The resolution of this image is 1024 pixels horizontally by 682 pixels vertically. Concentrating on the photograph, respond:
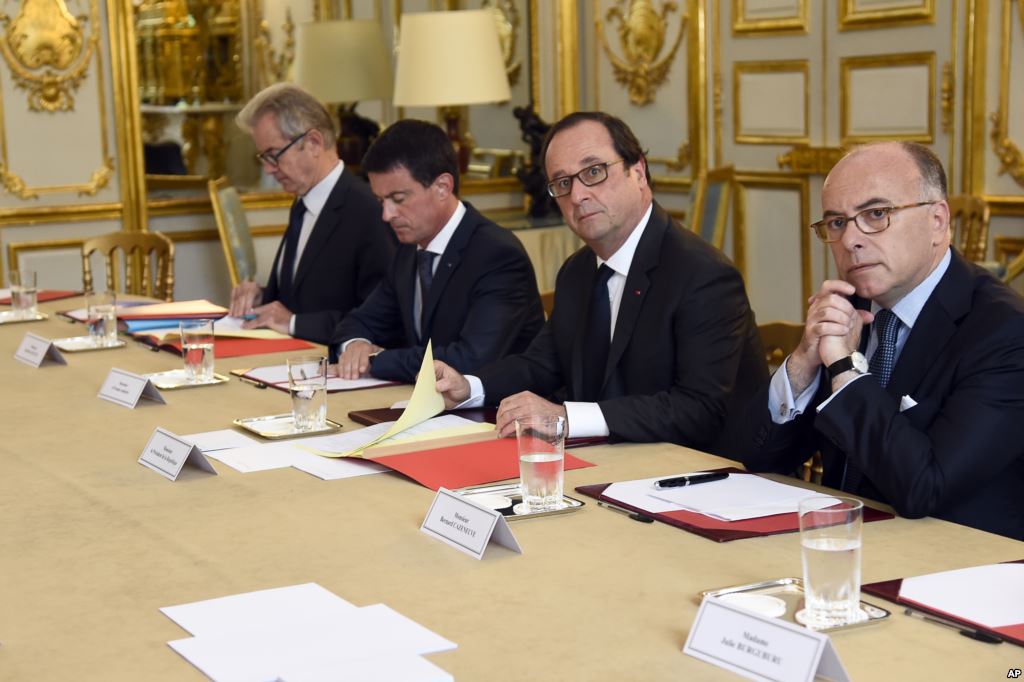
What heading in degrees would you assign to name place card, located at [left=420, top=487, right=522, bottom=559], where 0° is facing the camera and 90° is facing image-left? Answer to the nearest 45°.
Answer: approximately 45°

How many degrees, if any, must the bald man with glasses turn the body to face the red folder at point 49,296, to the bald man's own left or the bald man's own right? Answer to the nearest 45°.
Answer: approximately 90° to the bald man's own right

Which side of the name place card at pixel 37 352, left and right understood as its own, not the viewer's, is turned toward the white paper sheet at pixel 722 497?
left

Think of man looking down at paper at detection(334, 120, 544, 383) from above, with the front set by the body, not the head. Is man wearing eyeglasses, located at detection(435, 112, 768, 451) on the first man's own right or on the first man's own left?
on the first man's own left

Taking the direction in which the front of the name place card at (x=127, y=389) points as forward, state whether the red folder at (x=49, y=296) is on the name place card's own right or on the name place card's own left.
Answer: on the name place card's own right

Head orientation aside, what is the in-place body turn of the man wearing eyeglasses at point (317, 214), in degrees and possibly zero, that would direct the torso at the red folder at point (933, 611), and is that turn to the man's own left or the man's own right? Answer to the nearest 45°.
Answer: approximately 45° to the man's own left

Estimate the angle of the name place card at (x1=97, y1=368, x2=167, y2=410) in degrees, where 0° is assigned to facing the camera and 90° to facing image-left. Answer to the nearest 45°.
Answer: approximately 45°

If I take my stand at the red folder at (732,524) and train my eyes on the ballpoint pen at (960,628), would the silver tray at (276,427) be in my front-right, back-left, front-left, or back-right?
back-right
